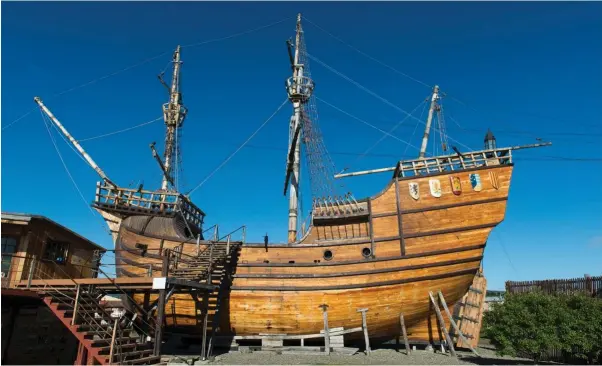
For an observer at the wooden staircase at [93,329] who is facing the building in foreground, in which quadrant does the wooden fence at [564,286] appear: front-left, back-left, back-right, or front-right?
back-right

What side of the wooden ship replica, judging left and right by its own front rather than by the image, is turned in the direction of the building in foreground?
front

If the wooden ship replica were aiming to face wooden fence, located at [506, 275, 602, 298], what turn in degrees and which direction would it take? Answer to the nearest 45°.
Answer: approximately 180°

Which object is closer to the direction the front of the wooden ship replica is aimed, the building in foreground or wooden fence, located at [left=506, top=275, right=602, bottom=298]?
the building in foreground

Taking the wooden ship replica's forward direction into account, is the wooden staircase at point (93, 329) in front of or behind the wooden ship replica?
in front
